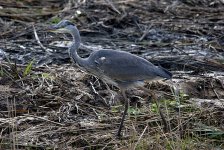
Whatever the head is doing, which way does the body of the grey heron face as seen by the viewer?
to the viewer's left
